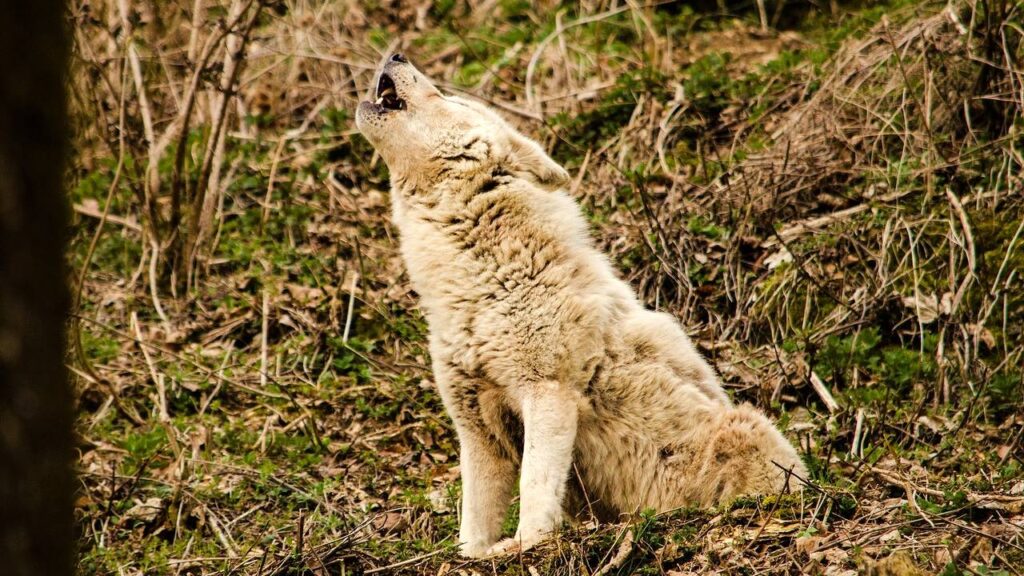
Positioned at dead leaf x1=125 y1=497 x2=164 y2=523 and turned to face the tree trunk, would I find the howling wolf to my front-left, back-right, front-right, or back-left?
front-left

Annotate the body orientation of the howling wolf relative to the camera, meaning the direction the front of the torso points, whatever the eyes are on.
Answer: to the viewer's left

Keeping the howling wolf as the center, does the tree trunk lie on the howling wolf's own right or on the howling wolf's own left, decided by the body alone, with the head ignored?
on the howling wolf's own left

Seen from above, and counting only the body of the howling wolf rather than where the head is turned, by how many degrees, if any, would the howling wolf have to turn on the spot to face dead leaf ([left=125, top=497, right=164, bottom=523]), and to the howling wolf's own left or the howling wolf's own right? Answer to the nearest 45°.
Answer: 0° — it already faces it
